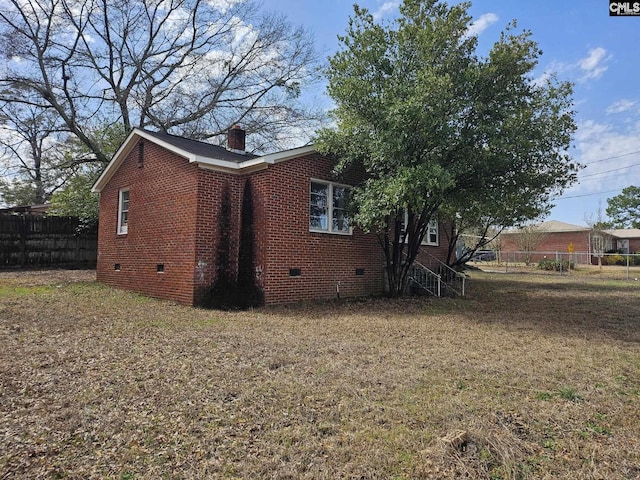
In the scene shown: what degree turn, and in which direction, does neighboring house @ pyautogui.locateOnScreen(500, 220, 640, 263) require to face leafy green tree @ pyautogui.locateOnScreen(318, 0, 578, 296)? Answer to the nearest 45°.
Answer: approximately 45° to its right

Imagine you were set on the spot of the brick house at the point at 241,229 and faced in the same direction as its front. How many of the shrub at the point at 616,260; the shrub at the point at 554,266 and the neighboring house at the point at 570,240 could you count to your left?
3

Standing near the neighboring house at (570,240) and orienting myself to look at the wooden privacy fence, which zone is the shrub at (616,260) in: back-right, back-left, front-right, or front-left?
back-left

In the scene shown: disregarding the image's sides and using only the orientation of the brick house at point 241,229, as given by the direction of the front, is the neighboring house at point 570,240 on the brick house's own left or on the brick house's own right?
on the brick house's own left

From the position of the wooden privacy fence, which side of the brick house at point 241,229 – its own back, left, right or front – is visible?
back

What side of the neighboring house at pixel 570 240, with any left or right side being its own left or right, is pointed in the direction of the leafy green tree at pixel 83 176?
right

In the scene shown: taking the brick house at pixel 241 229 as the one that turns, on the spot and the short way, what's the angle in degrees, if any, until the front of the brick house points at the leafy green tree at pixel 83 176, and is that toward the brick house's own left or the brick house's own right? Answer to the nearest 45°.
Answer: approximately 180°
